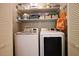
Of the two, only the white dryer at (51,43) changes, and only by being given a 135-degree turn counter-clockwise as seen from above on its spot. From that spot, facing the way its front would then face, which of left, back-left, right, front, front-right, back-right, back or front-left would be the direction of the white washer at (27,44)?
back-left

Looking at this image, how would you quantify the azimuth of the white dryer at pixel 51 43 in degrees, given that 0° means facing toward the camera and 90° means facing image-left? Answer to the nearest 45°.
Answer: approximately 0°
